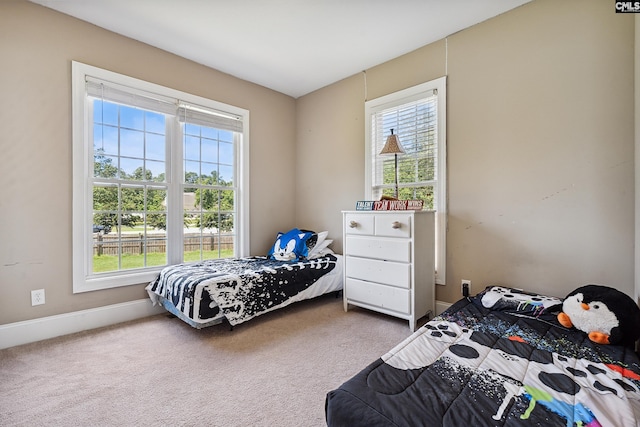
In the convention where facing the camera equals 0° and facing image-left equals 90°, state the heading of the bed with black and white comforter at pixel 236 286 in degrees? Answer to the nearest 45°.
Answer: approximately 45°

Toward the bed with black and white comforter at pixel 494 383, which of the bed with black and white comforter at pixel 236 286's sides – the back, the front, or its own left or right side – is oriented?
left

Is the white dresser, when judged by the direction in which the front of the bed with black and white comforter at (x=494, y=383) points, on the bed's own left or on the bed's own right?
on the bed's own right

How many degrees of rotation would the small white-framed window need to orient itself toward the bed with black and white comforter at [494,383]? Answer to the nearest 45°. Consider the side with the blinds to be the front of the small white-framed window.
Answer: approximately 45° to its left

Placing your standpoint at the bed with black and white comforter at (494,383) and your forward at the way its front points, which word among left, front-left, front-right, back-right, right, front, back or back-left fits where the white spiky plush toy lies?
right

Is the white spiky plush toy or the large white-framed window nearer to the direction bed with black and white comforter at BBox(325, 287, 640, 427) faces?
the large white-framed window

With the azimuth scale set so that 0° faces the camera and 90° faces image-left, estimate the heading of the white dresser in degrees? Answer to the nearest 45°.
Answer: approximately 45°

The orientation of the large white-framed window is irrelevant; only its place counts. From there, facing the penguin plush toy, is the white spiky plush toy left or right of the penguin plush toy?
left

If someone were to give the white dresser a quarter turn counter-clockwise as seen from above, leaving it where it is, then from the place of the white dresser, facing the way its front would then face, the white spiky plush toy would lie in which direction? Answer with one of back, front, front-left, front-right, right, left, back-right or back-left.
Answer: back
